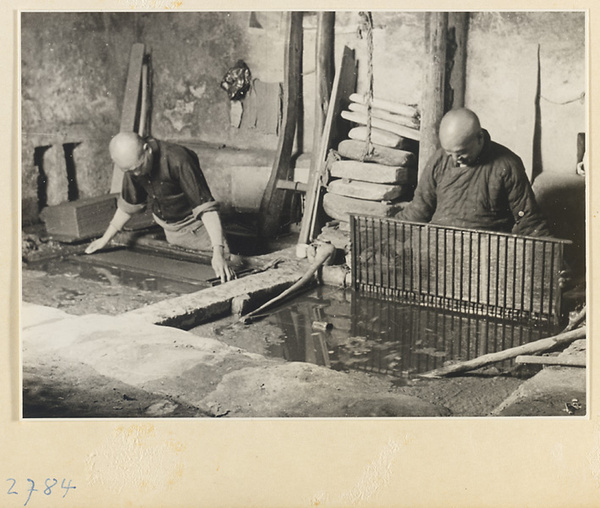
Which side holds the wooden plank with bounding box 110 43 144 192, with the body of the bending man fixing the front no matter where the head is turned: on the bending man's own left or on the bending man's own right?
on the bending man's own right

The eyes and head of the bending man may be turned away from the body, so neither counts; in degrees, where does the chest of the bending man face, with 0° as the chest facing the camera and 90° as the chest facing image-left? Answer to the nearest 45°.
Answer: approximately 45°

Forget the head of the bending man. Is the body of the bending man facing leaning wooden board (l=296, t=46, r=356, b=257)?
no

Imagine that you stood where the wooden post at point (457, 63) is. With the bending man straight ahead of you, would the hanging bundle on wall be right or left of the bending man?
right

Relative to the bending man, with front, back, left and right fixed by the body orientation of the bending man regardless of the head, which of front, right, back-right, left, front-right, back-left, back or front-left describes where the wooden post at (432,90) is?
back-left

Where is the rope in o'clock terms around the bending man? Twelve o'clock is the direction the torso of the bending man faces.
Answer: The rope is roughly at 7 o'clock from the bending man.

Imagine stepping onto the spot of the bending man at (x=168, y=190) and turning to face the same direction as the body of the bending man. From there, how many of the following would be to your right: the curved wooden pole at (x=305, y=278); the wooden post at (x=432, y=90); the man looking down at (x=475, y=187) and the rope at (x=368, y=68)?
0

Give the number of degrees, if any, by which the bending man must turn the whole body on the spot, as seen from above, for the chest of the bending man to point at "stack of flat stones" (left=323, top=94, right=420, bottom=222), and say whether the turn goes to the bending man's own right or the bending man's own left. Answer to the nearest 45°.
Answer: approximately 135° to the bending man's own left

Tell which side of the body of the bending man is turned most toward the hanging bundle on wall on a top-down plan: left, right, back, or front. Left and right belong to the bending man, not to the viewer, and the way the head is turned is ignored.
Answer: back

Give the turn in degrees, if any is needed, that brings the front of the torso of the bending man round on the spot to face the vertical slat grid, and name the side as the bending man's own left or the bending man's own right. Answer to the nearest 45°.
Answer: approximately 90° to the bending man's own left
